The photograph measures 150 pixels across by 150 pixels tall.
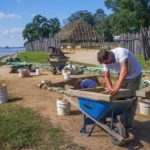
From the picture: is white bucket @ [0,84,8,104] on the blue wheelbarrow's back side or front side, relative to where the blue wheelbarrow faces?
on the back side

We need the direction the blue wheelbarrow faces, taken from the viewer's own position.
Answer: facing the viewer and to the right of the viewer

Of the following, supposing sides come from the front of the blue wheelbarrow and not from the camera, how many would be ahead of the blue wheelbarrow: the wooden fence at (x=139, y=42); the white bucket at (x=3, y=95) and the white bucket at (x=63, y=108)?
0

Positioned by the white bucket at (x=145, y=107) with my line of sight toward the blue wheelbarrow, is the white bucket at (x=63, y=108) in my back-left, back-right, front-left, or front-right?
front-right

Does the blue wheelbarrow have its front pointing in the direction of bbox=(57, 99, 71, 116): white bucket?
no

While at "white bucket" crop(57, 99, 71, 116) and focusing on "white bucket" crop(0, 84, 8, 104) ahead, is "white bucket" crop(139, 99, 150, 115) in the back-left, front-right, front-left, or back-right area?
back-right

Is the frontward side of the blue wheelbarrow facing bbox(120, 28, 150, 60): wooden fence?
no

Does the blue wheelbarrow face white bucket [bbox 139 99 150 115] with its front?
no
